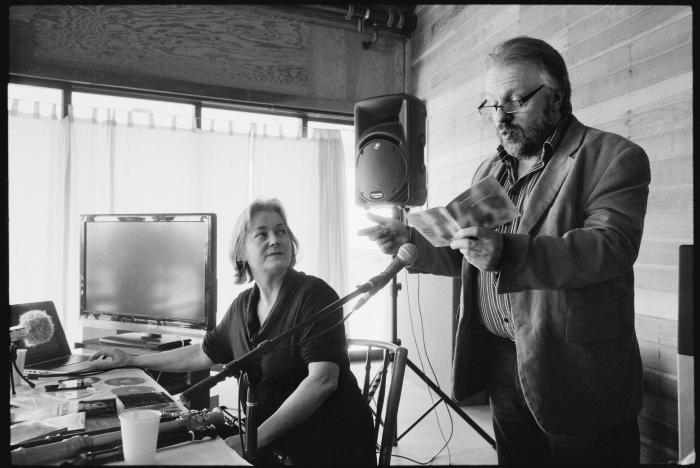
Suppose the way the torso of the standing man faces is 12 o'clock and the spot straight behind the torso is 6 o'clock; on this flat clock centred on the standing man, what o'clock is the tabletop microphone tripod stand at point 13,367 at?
The tabletop microphone tripod stand is roughly at 1 o'clock from the standing man.

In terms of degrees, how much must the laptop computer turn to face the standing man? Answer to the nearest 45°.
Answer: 0° — it already faces them

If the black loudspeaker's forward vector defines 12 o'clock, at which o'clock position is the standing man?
The standing man is roughly at 10 o'clock from the black loudspeaker.

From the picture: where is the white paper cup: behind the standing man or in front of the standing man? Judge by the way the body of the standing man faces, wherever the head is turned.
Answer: in front

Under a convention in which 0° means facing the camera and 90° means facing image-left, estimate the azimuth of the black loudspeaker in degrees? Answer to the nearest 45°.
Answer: approximately 45°

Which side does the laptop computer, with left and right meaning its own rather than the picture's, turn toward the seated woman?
front

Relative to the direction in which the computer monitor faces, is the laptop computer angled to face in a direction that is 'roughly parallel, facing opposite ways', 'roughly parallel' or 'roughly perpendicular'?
roughly perpendicular

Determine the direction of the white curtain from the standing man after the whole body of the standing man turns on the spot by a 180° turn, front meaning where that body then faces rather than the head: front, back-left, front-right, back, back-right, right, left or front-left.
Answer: left

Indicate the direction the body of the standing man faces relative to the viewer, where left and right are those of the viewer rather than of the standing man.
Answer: facing the viewer and to the left of the viewer

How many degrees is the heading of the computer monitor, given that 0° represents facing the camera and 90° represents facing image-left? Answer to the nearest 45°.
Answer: approximately 45°

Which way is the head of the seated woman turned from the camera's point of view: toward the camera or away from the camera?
toward the camera

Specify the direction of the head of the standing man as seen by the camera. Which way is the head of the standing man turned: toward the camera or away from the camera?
toward the camera

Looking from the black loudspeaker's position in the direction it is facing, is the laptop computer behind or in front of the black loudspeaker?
in front

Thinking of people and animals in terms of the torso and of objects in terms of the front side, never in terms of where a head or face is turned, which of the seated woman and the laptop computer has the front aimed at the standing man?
the laptop computer

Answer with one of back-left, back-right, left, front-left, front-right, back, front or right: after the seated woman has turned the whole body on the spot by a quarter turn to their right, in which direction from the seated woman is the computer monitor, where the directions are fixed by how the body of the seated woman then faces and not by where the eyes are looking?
front

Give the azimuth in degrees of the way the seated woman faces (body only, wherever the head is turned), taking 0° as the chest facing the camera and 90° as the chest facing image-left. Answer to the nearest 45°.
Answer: approximately 45°
